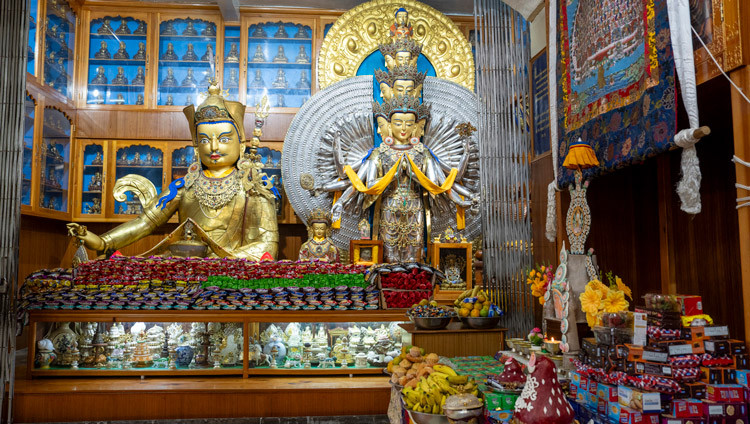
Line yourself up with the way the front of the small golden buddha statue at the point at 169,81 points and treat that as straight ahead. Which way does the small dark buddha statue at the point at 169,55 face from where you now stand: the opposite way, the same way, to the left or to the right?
the same way

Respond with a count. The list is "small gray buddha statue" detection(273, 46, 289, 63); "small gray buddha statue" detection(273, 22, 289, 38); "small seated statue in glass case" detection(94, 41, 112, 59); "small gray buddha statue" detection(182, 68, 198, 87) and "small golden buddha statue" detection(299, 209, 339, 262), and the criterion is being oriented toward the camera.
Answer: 5

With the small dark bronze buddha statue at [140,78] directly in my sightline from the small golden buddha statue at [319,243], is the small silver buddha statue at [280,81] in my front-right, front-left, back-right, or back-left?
front-right

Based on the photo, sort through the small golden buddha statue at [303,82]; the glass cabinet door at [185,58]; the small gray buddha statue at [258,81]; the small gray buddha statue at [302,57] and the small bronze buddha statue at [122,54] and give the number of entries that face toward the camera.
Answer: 5

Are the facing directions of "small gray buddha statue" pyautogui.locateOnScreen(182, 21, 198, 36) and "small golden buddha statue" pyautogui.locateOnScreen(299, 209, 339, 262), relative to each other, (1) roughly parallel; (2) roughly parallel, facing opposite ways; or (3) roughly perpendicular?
roughly parallel

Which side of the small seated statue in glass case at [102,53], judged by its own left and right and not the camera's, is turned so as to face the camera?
front

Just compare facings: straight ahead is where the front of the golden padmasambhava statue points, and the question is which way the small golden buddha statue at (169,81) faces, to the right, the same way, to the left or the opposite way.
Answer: the same way

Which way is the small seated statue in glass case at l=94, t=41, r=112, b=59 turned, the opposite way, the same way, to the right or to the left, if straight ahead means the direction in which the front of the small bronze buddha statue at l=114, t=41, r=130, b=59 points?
the same way

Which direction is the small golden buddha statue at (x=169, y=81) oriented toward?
toward the camera

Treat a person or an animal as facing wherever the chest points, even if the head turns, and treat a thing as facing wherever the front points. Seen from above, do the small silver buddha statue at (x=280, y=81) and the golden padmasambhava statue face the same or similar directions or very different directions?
same or similar directions

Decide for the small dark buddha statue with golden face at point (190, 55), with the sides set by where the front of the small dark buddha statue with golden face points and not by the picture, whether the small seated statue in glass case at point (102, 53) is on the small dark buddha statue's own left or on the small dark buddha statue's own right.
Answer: on the small dark buddha statue's own right

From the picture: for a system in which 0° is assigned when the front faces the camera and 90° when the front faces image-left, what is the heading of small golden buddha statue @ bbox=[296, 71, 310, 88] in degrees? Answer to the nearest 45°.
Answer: approximately 0°

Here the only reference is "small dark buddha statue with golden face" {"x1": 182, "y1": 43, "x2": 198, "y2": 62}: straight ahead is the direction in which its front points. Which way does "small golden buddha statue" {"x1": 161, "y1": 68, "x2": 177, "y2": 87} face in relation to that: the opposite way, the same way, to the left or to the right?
the same way

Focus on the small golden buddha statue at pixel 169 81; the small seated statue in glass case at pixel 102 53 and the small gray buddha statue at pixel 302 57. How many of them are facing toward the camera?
3

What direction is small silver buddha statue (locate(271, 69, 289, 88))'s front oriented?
toward the camera

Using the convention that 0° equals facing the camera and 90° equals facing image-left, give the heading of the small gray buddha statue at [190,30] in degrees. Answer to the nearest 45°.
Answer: approximately 0°

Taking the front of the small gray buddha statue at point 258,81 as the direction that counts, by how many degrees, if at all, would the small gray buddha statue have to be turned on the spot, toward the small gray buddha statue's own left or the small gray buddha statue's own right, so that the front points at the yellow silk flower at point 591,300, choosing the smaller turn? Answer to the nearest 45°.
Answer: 0° — it already faces it
